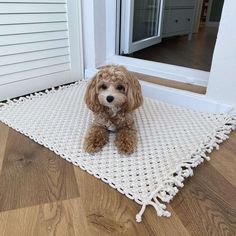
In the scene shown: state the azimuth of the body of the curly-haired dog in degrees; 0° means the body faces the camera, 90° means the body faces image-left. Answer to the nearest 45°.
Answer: approximately 0°

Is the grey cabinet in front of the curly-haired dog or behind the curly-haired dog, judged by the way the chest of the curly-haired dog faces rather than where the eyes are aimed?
behind
